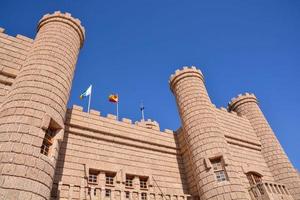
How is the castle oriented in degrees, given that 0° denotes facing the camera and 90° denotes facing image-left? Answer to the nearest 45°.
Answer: approximately 315°
